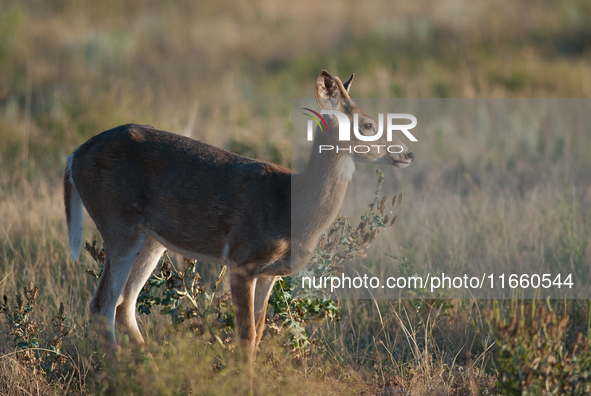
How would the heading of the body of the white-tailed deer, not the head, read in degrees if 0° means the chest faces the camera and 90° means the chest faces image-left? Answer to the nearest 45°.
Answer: approximately 270°
